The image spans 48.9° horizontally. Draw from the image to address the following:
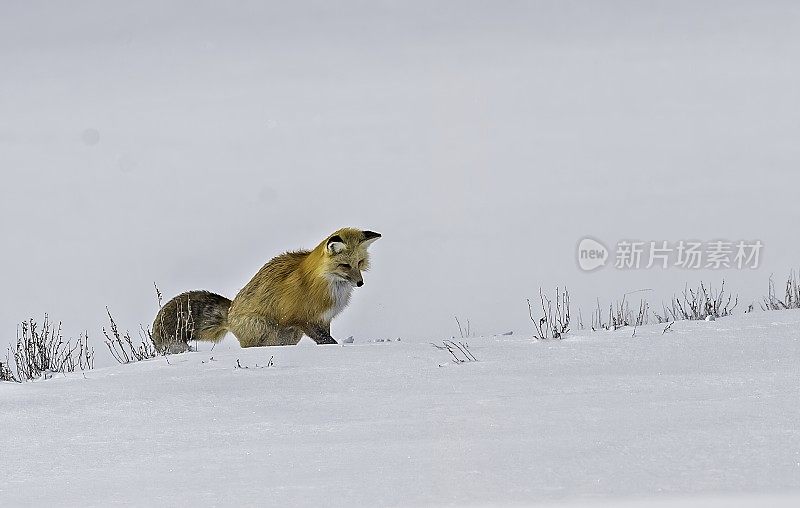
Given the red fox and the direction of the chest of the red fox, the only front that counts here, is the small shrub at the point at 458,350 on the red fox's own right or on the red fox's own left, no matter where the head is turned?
on the red fox's own right

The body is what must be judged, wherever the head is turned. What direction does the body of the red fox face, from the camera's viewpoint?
to the viewer's right
